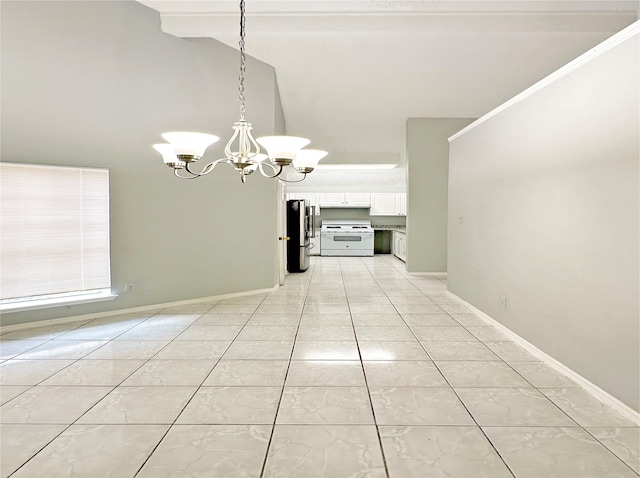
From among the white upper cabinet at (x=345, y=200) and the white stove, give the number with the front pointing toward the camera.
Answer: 2

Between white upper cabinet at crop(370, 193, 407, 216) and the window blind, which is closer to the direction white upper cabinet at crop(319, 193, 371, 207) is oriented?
the window blind

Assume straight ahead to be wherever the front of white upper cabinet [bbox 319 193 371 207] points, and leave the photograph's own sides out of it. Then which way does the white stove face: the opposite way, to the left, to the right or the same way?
the same way

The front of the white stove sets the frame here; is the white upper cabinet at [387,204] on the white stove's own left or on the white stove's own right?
on the white stove's own left

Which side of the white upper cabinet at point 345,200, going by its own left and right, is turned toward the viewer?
front

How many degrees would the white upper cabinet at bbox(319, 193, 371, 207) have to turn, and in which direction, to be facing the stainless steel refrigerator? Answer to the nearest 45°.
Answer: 0° — it already faces it

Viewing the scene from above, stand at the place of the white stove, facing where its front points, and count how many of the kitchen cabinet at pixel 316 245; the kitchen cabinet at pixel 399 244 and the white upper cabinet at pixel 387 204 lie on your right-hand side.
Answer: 1

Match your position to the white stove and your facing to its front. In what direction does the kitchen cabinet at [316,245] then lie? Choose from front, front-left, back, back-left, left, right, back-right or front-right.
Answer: right

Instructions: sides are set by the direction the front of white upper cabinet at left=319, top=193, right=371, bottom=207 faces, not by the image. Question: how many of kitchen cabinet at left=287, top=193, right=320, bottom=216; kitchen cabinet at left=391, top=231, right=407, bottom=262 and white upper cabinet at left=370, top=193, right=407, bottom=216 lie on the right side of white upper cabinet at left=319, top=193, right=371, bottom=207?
1

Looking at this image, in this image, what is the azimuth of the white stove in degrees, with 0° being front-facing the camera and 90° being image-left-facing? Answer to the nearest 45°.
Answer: approximately 0°
